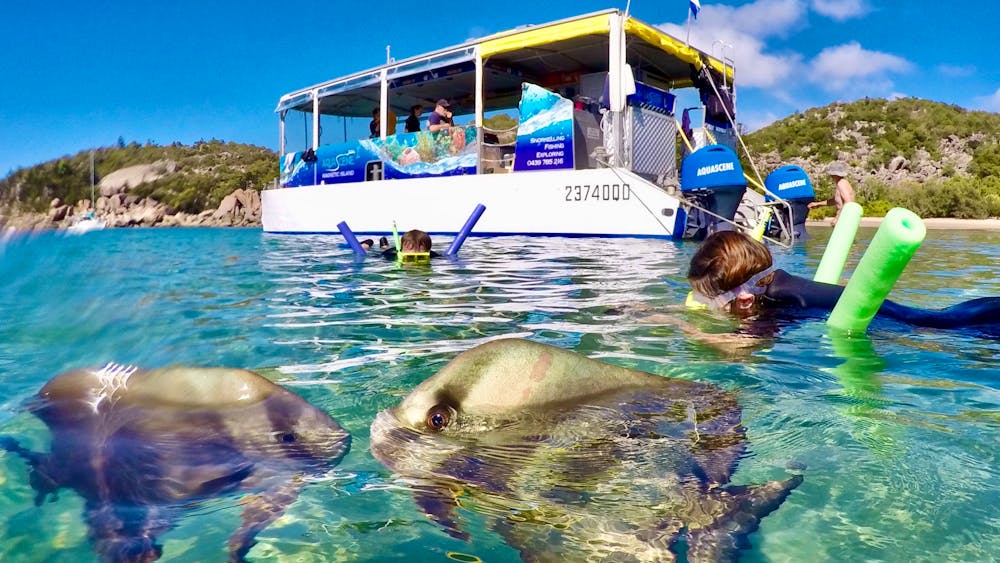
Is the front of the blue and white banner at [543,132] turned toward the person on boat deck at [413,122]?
no

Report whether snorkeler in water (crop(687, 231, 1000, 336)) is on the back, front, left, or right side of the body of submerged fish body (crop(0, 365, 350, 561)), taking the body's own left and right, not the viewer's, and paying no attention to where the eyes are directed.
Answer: front

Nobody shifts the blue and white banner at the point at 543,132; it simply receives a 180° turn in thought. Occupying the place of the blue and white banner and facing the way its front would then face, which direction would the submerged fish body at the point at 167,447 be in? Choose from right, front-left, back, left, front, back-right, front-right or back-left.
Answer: back

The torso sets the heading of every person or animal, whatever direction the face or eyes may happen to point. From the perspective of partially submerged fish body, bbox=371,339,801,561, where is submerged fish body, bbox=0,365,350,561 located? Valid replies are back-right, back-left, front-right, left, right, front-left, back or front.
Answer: front

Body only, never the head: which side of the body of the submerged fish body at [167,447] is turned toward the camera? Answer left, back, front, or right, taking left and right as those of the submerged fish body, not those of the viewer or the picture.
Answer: right

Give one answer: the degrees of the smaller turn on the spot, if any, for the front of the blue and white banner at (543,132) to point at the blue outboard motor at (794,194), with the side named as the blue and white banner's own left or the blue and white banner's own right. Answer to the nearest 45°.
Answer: approximately 90° to the blue and white banner's own left

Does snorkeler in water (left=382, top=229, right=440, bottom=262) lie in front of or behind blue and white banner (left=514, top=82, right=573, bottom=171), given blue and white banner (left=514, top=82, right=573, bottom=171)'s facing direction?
in front

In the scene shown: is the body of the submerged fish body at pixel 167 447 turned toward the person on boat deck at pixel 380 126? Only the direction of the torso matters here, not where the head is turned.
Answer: no

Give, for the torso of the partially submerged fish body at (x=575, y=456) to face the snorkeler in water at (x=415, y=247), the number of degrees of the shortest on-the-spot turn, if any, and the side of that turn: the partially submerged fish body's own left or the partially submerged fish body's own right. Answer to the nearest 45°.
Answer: approximately 90° to the partially submerged fish body's own right

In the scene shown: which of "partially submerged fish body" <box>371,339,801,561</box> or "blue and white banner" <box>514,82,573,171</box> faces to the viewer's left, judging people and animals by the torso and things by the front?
the partially submerged fish body

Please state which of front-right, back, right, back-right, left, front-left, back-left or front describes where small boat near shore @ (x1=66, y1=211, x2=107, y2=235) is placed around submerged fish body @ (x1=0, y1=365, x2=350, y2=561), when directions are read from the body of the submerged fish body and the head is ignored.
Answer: left

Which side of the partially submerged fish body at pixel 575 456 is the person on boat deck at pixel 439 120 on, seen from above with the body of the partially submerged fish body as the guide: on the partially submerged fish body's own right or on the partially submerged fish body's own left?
on the partially submerged fish body's own right

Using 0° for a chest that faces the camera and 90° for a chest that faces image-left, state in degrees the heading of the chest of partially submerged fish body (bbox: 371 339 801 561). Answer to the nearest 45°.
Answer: approximately 90°

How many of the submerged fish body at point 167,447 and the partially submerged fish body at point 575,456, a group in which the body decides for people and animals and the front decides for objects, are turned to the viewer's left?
1

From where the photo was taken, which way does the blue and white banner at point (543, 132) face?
toward the camera

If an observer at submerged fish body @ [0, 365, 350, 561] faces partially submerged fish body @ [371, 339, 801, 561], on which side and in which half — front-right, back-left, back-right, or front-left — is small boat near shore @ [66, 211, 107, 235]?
back-left
